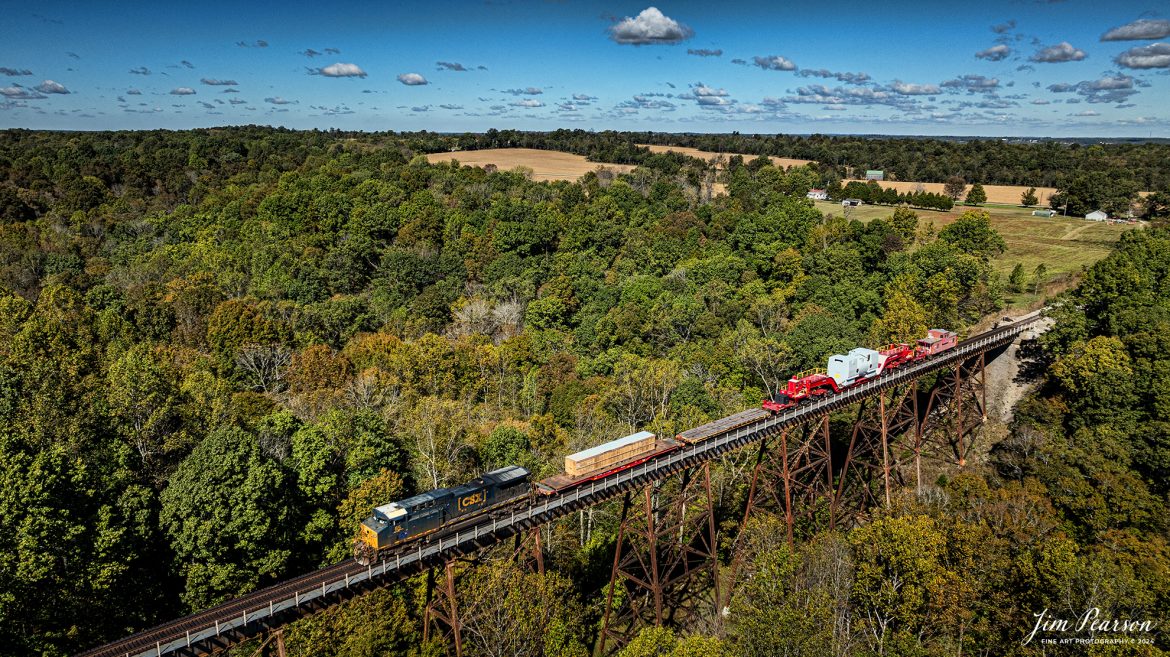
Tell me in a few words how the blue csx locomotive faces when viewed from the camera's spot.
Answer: facing the viewer and to the left of the viewer

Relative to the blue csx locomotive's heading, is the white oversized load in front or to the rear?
to the rear
